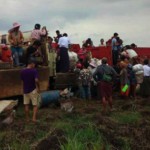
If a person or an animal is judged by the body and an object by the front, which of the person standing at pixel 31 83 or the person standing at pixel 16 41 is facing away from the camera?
the person standing at pixel 31 83

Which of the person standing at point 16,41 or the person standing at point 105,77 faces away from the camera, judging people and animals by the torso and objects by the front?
the person standing at point 105,77

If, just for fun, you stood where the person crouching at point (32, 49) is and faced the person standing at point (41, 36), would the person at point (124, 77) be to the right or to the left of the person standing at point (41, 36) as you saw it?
right

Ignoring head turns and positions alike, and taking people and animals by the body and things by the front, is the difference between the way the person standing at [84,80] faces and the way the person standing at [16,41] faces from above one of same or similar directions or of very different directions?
very different directions

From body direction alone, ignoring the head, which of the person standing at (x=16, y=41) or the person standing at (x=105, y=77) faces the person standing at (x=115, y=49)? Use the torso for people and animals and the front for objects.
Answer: the person standing at (x=105, y=77)

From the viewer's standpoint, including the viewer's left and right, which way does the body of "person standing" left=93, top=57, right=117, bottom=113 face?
facing away from the viewer
